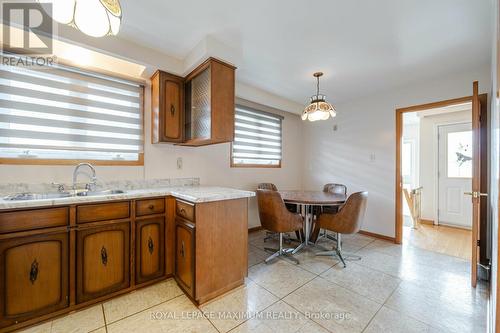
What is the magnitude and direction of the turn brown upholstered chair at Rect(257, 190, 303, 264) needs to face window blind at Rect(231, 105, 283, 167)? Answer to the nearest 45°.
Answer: approximately 45° to its left

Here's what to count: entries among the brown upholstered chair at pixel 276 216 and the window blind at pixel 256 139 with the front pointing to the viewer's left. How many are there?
0

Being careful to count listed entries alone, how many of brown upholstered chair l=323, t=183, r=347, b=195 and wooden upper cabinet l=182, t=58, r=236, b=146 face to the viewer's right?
0

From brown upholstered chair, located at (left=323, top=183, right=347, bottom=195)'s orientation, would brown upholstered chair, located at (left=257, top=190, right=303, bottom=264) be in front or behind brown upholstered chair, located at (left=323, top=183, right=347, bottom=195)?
in front

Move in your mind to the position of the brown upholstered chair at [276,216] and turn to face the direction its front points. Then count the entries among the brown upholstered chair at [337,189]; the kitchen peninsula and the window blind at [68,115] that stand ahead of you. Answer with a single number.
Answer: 1

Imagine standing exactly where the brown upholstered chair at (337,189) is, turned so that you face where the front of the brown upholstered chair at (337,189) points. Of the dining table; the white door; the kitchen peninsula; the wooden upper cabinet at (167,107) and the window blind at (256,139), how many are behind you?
1

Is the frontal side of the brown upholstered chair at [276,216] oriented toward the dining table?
yes

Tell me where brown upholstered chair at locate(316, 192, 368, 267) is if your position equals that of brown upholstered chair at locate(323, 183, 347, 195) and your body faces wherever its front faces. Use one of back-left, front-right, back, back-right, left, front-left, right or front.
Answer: front-left

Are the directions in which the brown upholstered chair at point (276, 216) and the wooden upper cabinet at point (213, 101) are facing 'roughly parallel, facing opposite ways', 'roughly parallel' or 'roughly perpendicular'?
roughly parallel, facing opposite ways

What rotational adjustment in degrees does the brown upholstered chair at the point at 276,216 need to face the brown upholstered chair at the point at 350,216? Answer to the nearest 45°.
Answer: approximately 45° to its right

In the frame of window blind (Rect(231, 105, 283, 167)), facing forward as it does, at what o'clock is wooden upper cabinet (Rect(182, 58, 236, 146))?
The wooden upper cabinet is roughly at 2 o'clock from the window blind.

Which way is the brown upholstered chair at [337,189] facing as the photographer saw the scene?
facing the viewer and to the left of the viewer

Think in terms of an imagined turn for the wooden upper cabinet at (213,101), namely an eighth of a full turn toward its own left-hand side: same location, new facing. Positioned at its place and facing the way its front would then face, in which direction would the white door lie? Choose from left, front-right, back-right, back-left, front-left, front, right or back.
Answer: left

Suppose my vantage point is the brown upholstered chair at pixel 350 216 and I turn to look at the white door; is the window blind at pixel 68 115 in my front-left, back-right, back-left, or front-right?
back-left

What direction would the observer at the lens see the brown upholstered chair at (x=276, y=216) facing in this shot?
facing away from the viewer and to the right of the viewer

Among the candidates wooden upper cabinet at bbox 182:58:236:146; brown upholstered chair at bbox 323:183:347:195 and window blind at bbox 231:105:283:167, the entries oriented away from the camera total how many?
0

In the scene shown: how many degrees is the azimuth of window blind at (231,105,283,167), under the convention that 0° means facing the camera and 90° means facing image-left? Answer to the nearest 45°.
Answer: approximately 315°
